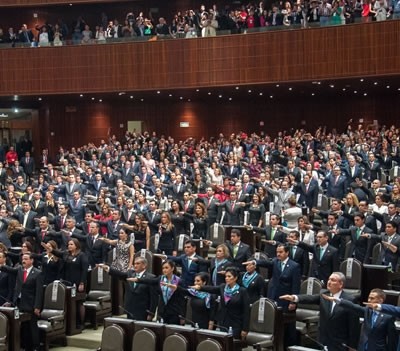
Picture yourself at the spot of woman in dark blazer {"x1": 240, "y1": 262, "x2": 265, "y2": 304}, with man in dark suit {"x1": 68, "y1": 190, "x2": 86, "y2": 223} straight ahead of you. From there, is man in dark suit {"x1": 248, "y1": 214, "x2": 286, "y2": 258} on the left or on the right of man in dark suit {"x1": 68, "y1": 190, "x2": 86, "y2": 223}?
right

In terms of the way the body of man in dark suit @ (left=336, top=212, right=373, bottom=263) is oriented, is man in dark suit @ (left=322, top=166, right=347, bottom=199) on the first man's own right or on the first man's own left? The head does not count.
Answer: on the first man's own right

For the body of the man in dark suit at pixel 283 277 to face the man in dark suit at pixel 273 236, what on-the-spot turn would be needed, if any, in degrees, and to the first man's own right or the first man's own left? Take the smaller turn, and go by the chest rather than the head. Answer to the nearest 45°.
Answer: approximately 135° to the first man's own right

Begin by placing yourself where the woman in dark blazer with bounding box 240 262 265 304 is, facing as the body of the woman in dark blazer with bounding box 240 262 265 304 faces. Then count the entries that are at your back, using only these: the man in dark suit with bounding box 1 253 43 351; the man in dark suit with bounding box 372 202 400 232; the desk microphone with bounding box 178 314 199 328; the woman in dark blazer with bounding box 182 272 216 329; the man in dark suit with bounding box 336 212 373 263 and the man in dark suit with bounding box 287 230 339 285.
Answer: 3

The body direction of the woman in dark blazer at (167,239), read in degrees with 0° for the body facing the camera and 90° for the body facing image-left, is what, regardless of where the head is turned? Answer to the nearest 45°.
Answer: approximately 45°

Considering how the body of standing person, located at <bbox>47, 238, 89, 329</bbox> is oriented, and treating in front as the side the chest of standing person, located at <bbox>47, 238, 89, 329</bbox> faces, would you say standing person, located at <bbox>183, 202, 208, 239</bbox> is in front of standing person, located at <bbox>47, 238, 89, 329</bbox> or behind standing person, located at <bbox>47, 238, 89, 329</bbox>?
behind
